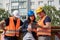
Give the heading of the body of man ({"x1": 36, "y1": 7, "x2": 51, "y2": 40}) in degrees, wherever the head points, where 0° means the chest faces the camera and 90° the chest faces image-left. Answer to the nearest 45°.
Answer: approximately 45°

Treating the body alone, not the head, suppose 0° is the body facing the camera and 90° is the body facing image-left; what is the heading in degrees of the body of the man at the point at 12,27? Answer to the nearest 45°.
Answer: approximately 315°

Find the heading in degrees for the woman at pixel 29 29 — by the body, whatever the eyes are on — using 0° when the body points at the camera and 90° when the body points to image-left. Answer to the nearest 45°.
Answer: approximately 315°

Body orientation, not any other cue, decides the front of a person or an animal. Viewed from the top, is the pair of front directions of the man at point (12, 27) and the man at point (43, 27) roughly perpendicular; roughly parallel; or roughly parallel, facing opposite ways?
roughly perpendicular

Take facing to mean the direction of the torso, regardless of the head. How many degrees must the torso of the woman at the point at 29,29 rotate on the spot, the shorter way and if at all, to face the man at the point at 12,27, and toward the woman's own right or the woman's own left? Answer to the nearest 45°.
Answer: approximately 135° to the woman's own right

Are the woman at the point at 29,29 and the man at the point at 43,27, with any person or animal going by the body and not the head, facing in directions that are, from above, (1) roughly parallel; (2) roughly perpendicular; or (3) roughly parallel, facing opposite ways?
roughly perpendicular
